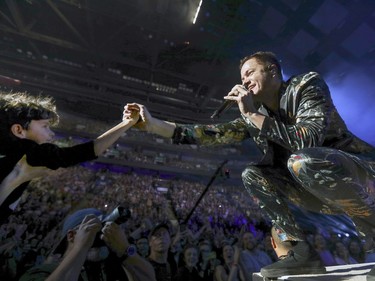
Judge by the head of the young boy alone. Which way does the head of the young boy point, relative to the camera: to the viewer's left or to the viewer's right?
to the viewer's right

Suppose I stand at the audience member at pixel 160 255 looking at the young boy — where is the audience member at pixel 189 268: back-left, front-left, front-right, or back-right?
back-left

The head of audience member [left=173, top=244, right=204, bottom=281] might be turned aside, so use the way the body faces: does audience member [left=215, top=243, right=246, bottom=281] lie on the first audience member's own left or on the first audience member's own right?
on the first audience member's own left

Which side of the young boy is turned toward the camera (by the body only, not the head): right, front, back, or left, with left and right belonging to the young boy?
right

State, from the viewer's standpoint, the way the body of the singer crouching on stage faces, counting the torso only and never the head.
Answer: to the viewer's left
